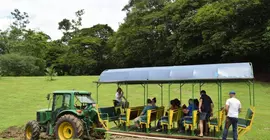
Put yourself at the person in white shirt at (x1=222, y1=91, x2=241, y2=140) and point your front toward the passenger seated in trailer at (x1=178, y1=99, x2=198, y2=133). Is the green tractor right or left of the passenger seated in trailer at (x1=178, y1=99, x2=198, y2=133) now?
left

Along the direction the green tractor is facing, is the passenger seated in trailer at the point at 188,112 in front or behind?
behind

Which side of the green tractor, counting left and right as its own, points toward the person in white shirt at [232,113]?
back

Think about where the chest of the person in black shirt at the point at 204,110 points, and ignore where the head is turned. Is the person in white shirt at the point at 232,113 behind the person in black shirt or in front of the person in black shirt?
behind

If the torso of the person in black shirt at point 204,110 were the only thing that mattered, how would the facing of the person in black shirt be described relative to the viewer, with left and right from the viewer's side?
facing away from the viewer and to the left of the viewer

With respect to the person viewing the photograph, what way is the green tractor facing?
facing away from the viewer and to the left of the viewer
